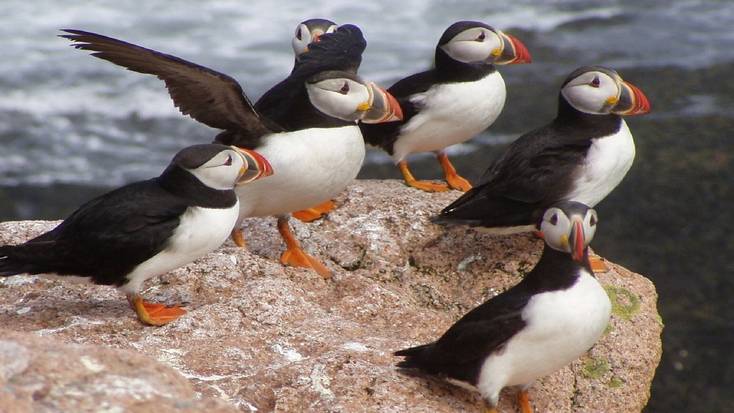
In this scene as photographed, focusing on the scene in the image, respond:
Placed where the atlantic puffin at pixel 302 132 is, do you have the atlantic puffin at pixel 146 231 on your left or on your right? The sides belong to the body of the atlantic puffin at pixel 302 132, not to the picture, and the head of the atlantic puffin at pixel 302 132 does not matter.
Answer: on your right

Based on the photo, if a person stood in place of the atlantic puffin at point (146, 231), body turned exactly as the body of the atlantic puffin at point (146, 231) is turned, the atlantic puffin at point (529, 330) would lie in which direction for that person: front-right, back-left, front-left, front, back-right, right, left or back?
front-right

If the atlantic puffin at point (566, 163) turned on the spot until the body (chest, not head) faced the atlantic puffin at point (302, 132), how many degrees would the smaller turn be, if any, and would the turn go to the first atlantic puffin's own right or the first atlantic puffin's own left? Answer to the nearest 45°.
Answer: approximately 180°

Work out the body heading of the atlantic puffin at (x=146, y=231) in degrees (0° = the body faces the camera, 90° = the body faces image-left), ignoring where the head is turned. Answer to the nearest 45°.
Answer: approximately 270°

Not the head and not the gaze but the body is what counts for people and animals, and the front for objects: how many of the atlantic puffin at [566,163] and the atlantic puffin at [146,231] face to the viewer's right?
2

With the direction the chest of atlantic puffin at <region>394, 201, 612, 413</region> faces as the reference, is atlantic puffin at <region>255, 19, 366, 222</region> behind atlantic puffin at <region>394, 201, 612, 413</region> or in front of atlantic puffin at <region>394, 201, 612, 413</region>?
behind

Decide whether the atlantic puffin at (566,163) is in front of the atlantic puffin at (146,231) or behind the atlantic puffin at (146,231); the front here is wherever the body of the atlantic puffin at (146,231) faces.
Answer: in front

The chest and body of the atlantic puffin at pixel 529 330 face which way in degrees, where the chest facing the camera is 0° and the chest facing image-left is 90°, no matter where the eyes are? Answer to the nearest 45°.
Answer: approximately 315°

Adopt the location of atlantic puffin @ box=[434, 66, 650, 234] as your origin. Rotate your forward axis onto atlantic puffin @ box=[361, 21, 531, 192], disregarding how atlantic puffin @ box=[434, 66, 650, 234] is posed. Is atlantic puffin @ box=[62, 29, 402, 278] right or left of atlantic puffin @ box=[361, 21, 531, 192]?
left

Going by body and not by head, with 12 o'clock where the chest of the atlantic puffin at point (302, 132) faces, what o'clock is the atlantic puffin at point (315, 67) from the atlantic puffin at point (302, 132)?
the atlantic puffin at point (315, 67) is roughly at 8 o'clock from the atlantic puffin at point (302, 132).

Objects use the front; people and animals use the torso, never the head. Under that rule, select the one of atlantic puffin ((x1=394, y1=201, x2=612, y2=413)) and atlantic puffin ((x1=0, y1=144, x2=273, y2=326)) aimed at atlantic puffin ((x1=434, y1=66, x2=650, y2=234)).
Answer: atlantic puffin ((x1=0, y1=144, x2=273, y2=326))

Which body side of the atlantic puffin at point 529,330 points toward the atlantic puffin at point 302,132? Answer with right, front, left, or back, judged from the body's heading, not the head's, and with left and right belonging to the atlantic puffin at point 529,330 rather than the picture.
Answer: back

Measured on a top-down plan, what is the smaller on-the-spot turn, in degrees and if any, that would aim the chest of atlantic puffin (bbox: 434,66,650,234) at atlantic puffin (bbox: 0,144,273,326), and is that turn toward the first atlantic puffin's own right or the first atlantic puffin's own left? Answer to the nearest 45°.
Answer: approximately 135° to the first atlantic puffin's own right

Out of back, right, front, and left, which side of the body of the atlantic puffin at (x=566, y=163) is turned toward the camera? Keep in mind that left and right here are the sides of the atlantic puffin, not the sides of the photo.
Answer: right
